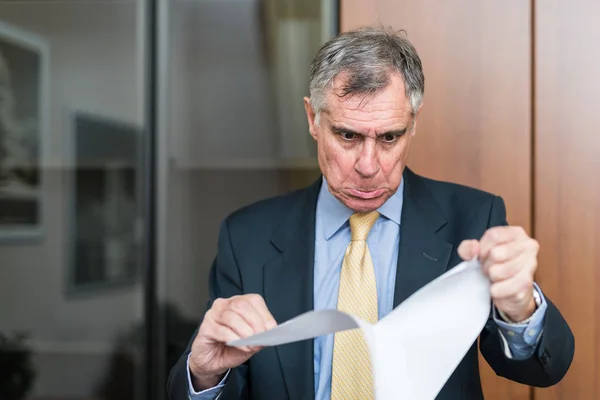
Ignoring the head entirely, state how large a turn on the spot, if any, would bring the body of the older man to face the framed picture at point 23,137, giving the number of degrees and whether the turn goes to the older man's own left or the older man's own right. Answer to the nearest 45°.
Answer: approximately 135° to the older man's own right

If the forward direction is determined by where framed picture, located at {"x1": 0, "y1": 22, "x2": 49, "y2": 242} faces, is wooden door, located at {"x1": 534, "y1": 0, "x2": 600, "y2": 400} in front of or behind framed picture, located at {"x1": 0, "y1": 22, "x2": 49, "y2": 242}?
in front

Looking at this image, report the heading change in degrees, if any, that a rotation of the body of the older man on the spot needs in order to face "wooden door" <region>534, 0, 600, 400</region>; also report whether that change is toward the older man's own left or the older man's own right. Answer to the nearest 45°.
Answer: approximately 135° to the older man's own left

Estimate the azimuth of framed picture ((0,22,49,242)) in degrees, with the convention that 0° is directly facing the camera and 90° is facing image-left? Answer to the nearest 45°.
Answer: approximately 315°

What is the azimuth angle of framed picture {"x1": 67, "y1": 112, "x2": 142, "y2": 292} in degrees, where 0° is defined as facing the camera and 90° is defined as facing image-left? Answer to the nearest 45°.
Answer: approximately 315°

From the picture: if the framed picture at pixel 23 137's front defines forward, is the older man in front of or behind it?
in front
